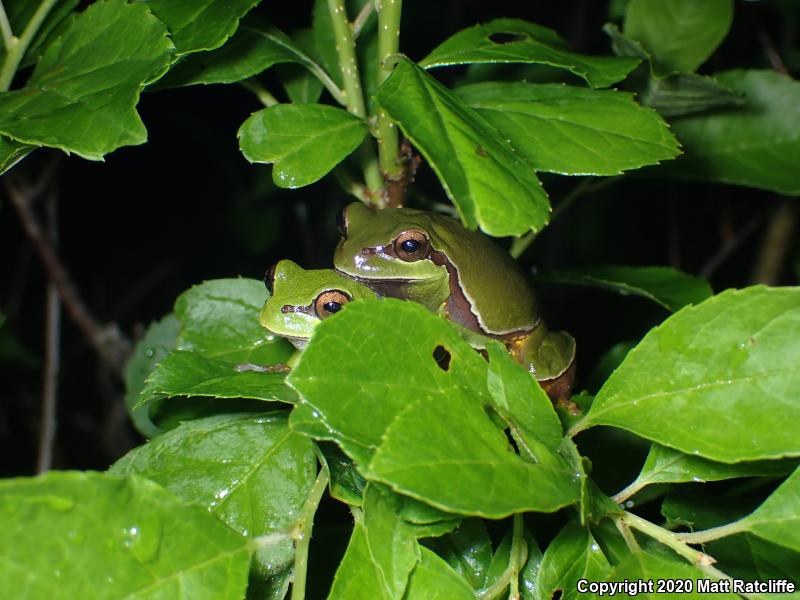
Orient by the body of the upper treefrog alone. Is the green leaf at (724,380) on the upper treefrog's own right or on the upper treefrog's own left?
on the upper treefrog's own left

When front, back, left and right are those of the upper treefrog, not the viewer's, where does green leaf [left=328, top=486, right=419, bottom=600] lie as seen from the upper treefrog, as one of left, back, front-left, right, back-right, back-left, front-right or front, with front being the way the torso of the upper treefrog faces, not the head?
front-left

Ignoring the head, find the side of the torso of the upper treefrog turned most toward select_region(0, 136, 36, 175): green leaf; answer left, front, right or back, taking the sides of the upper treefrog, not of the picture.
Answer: front

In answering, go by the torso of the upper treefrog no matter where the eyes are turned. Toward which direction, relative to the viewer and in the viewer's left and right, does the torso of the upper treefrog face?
facing the viewer and to the left of the viewer

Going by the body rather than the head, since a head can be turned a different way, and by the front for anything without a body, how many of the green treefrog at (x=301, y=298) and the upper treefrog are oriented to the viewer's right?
0

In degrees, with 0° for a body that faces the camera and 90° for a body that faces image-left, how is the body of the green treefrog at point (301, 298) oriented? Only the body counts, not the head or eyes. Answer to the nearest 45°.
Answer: approximately 45°

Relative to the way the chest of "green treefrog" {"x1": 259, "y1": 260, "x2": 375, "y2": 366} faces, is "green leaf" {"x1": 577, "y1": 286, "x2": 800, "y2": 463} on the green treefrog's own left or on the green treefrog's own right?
on the green treefrog's own left

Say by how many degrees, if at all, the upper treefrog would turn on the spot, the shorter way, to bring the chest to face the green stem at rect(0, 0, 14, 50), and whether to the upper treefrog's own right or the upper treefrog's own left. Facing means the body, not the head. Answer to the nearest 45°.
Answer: approximately 45° to the upper treefrog's own right
